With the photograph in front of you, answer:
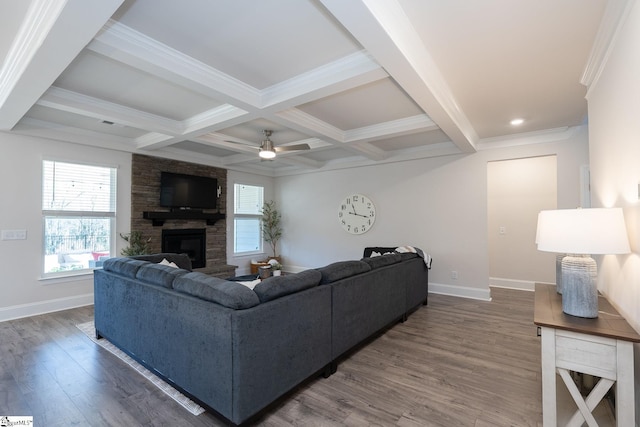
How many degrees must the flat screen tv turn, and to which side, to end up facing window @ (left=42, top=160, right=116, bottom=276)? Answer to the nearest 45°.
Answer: approximately 135° to its right

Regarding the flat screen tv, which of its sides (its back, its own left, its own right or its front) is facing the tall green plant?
left

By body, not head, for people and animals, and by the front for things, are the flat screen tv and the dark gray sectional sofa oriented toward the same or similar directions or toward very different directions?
very different directions

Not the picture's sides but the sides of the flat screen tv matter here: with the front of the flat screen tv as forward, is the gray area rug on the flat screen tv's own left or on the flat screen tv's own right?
on the flat screen tv's own right

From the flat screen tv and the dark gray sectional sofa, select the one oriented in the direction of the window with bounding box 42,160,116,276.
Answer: the dark gray sectional sofa
